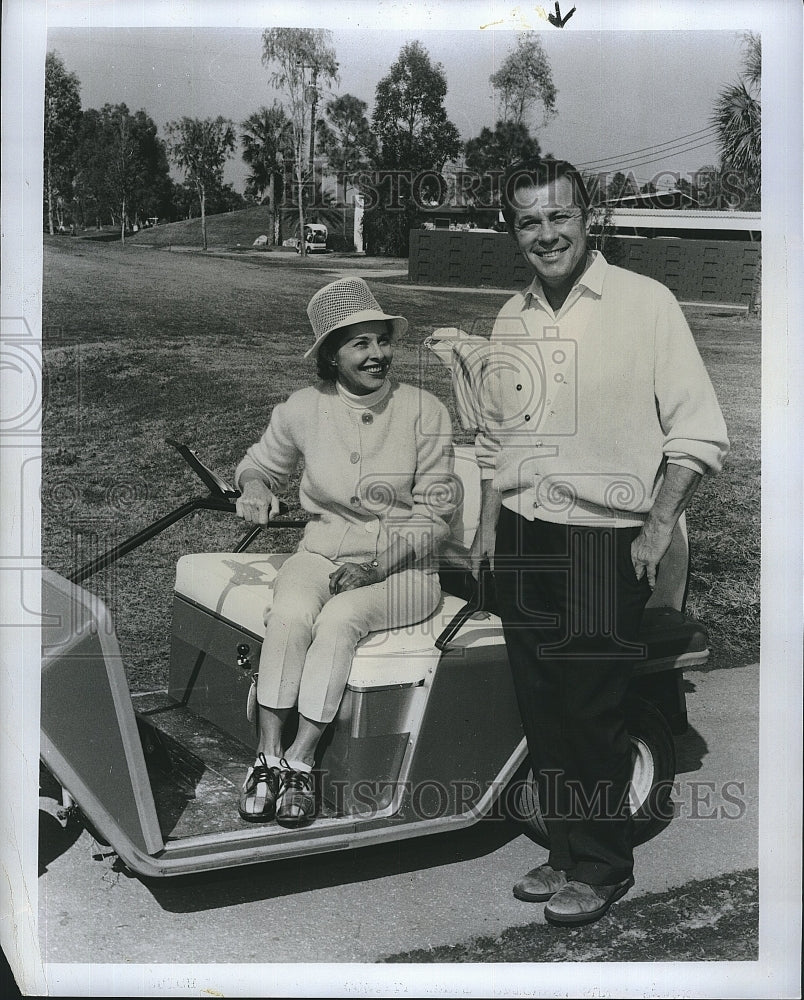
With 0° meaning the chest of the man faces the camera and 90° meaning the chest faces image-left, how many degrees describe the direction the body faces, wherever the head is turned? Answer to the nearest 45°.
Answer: approximately 45°
